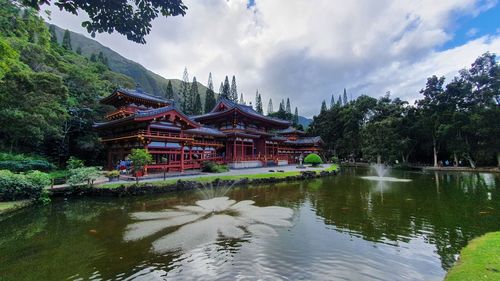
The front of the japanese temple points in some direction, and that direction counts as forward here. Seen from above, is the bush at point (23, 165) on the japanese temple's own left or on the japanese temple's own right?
on the japanese temple's own right

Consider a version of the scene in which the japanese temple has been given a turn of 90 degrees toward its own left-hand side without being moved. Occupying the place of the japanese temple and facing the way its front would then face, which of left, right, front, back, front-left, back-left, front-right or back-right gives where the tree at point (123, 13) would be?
back-right

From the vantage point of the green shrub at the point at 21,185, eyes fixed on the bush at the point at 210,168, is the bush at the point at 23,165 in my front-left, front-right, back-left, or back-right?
front-left

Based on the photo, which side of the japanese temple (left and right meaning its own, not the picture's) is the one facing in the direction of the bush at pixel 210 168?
front

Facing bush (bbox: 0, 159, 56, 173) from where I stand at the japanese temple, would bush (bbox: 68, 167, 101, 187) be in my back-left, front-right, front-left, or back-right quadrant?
front-left

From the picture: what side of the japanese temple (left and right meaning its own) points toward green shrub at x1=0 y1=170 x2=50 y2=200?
right

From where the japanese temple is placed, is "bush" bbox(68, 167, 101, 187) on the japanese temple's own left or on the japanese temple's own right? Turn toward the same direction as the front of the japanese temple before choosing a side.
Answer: on the japanese temple's own right
